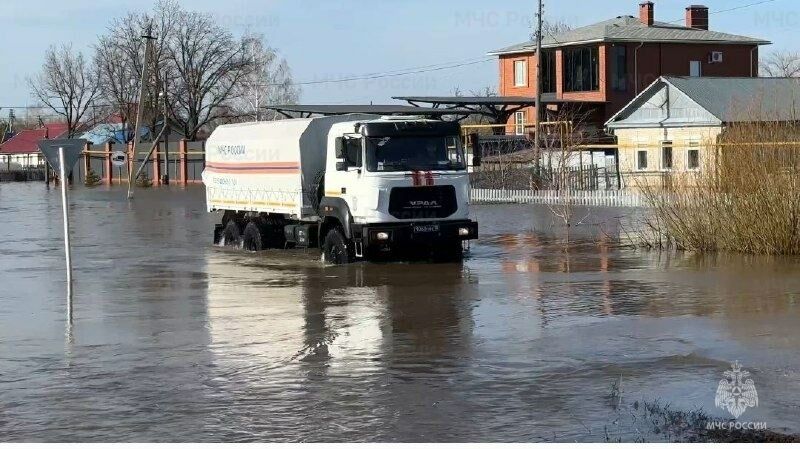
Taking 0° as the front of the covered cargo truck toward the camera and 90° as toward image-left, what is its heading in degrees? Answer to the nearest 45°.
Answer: approximately 315°

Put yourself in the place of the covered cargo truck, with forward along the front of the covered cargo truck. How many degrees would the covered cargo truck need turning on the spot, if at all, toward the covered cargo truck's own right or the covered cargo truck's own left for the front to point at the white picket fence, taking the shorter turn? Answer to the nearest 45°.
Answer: approximately 135° to the covered cargo truck's own left
